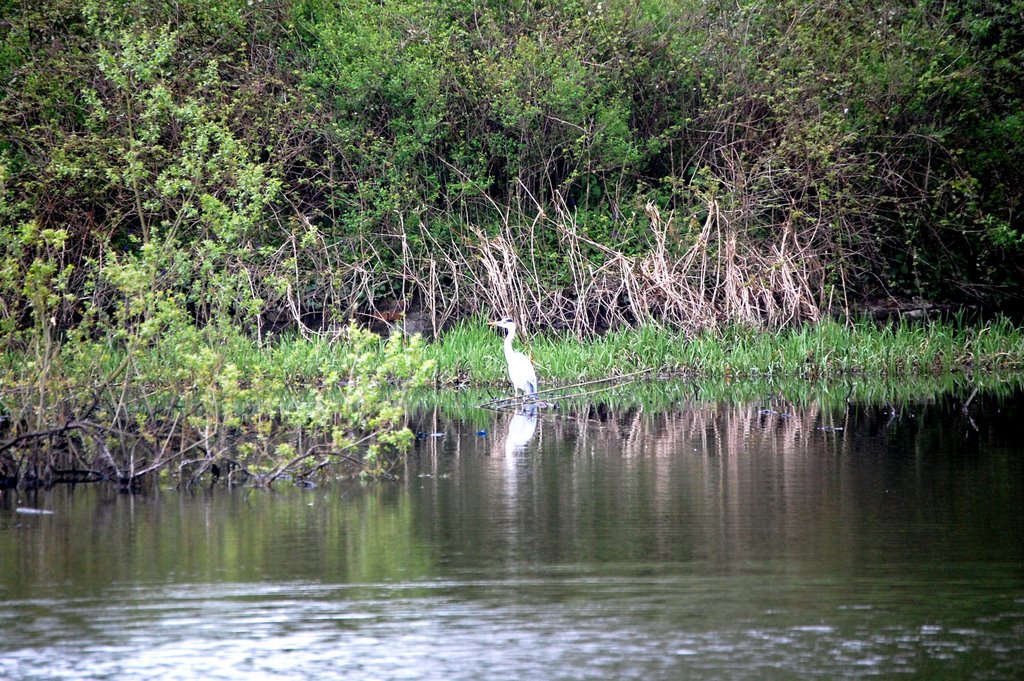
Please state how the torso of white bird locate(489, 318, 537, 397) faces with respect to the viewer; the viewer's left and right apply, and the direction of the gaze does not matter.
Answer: facing to the left of the viewer
